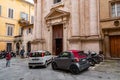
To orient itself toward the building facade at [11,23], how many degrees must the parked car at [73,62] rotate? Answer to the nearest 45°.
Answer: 0° — it already faces it

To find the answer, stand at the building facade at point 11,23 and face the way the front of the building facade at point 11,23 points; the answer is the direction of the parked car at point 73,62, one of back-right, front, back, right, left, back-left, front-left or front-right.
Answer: front-right

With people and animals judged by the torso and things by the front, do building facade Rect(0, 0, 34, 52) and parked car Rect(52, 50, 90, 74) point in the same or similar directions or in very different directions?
very different directions

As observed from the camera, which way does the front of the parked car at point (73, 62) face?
facing away from the viewer and to the left of the viewer

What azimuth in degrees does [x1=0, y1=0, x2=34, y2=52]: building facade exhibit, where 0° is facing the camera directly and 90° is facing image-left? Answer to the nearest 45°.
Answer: approximately 315°

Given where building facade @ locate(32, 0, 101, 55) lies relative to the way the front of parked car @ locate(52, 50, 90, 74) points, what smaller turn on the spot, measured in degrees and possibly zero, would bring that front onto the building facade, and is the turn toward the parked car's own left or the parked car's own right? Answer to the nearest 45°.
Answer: approximately 45° to the parked car's own right
